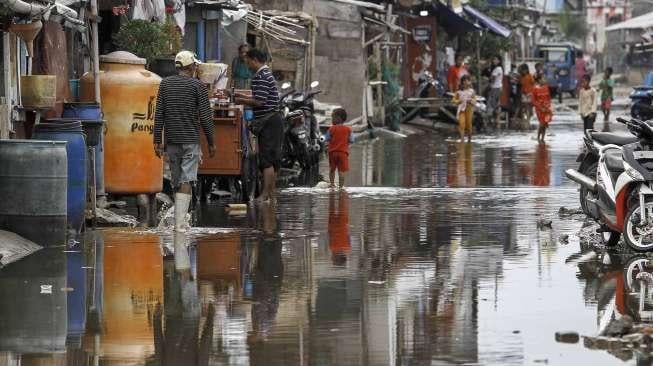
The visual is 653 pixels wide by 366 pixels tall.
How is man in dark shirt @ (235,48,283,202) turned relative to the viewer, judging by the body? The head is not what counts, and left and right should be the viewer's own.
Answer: facing to the left of the viewer

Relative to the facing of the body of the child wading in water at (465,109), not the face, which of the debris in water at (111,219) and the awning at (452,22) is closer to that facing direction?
the debris in water

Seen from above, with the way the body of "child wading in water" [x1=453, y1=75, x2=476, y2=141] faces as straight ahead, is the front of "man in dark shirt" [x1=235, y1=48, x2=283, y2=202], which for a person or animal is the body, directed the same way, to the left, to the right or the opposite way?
to the right

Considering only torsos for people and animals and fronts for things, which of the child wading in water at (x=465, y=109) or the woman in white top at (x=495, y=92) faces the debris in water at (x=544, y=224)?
the child wading in water

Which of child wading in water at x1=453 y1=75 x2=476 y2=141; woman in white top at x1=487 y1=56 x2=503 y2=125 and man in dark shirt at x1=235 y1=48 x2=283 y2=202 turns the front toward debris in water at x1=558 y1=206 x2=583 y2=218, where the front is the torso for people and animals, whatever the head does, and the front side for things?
the child wading in water

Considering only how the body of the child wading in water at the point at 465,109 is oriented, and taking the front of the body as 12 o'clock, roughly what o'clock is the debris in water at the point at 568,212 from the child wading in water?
The debris in water is roughly at 12 o'clock from the child wading in water.

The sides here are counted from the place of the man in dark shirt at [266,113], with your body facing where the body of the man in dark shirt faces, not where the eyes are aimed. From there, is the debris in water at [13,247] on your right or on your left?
on your left
